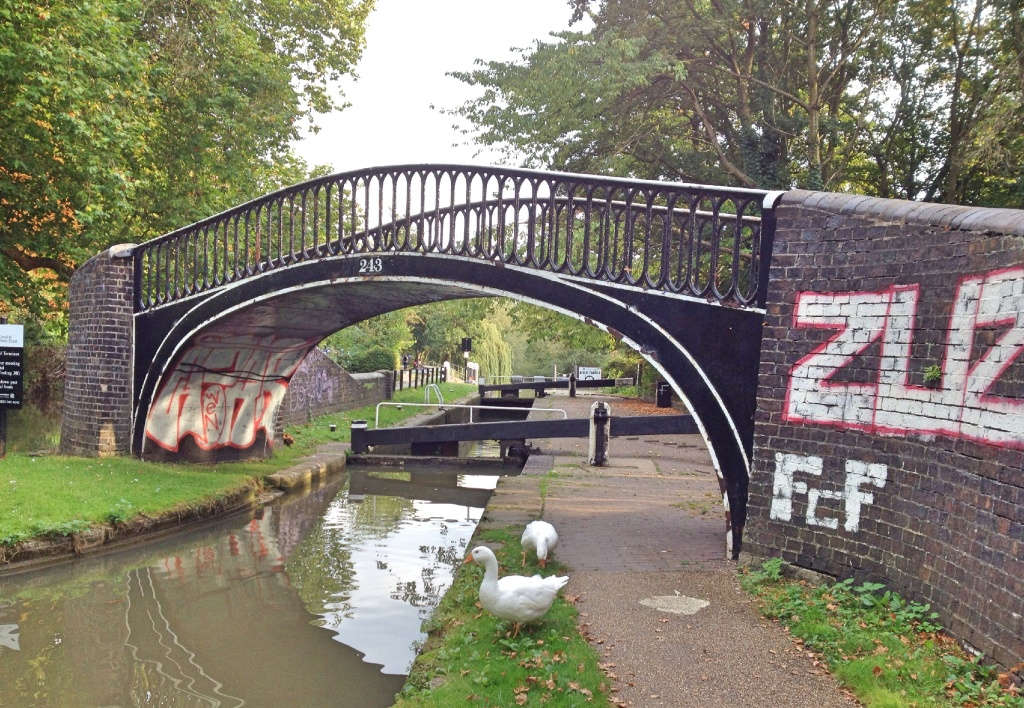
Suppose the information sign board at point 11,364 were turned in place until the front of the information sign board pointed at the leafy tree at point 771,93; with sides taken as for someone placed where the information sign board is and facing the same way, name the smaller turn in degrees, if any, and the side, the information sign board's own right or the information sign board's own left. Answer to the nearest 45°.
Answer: approximately 90° to the information sign board's own left

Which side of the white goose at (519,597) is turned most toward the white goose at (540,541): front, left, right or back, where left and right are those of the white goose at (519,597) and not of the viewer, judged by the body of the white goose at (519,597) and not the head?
right

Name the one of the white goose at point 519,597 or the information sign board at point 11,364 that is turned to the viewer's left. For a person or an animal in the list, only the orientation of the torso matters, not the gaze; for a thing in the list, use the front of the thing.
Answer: the white goose

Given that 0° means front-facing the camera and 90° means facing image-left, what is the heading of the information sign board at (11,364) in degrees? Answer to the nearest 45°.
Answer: approximately 0°

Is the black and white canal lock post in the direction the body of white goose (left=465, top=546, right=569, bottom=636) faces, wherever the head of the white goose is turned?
no

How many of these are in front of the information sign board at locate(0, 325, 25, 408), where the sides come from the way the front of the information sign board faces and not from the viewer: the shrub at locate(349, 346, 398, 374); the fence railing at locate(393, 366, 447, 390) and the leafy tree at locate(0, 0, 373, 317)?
0

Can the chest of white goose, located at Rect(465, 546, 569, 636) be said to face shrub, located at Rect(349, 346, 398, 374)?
no

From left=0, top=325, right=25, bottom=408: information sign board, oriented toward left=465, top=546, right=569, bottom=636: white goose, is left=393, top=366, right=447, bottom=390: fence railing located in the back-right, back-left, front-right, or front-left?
back-left

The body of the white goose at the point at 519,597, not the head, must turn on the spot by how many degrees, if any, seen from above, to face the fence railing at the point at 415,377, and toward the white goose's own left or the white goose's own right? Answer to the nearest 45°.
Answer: approximately 90° to the white goose's own right

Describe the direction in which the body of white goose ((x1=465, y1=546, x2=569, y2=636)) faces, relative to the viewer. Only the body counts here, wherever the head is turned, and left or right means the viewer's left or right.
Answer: facing to the left of the viewer

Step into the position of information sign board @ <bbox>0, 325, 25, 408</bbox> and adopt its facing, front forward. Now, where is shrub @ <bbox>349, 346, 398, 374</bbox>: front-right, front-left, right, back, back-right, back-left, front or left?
back-left

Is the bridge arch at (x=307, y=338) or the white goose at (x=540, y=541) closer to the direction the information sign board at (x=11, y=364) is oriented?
the white goose

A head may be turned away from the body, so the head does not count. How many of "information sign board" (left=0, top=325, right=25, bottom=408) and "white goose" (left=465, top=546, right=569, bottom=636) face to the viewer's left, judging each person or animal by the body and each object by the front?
1

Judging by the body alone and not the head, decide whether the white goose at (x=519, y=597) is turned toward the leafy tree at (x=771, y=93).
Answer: no

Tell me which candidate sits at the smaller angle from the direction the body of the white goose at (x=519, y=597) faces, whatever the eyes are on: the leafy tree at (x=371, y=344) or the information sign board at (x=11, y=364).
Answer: the information sign board
